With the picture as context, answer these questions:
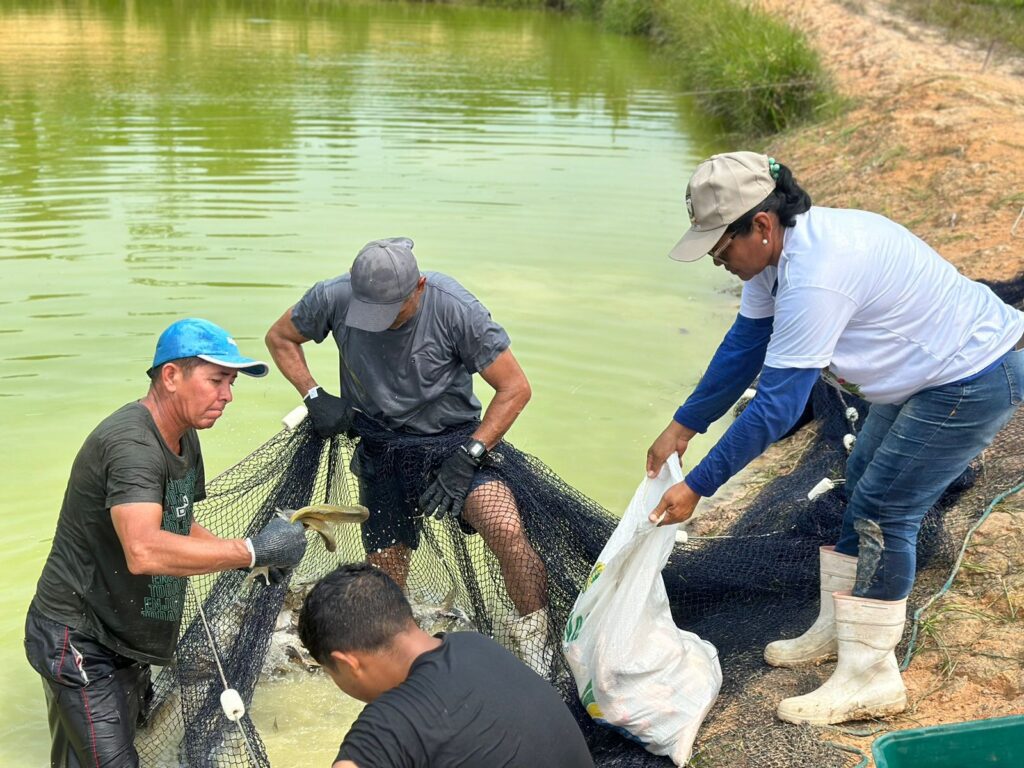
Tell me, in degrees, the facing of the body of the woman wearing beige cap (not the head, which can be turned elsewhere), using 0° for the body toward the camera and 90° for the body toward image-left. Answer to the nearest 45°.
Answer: approximately 90°

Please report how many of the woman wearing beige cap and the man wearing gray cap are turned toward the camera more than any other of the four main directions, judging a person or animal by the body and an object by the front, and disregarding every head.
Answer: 1

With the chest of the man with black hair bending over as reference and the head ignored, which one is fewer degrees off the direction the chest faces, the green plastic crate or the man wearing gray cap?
the man wearing gray cap

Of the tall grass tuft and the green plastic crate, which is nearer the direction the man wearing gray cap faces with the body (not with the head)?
the green plastic crate
